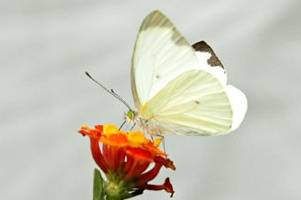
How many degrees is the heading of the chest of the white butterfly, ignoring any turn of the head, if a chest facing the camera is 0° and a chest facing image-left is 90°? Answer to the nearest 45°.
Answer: approximately 90°
